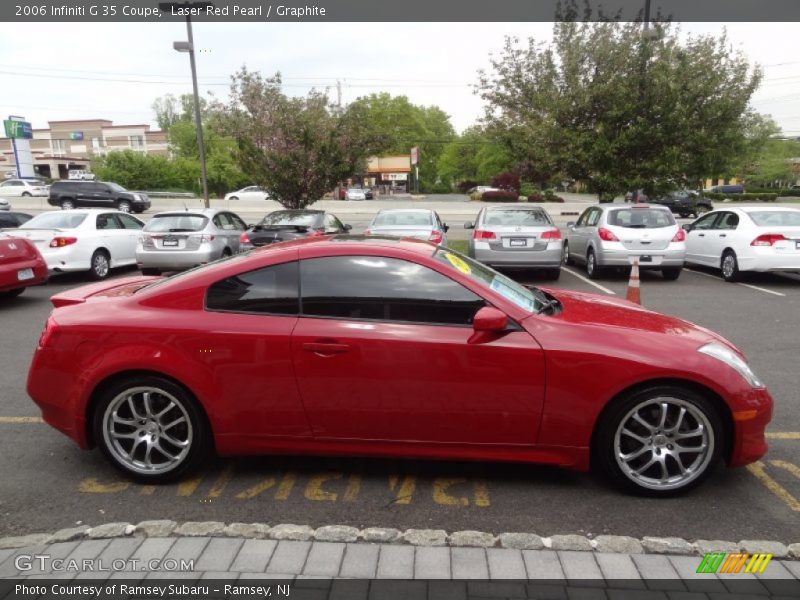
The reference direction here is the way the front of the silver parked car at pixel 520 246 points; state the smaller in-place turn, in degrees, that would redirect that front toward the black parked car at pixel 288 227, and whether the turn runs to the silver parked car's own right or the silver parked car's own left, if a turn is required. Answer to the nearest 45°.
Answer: approximately 90° to the silver parked car's own left

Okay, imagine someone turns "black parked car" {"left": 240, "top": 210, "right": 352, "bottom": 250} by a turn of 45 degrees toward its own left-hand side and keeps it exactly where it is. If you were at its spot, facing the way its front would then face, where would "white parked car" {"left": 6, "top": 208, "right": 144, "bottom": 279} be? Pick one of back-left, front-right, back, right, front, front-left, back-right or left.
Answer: left

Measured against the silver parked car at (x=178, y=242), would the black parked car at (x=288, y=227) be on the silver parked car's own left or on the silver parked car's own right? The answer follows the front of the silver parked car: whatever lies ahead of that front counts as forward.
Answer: on the silver parked car's own right

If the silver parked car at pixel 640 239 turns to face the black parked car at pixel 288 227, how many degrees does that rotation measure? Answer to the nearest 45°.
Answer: approximately 45° to its left

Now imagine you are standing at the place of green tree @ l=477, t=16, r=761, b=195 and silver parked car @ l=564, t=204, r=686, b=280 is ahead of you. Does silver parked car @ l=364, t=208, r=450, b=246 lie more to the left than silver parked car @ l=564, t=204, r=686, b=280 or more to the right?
right

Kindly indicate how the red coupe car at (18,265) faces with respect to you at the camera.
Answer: facing away from the viewer and to the left of the viewer

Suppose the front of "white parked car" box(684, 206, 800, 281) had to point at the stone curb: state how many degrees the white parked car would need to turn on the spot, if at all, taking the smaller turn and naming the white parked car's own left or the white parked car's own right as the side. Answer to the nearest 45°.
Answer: approximately 135° to the white parked car's own left

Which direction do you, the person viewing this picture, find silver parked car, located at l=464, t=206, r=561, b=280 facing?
facing away from the viewer

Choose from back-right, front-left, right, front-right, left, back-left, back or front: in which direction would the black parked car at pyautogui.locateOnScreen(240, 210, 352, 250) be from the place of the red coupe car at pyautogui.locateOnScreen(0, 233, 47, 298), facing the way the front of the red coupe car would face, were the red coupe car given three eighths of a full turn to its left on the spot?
left

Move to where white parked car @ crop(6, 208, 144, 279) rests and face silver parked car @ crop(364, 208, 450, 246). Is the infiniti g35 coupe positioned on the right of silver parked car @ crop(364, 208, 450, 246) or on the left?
right

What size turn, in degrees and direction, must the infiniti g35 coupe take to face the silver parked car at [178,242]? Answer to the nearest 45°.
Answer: approximately 135° to its left

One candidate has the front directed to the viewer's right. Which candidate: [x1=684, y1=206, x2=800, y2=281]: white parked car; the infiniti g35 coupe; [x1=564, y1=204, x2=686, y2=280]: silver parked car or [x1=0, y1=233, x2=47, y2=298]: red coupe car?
the infiniti g35 coupe

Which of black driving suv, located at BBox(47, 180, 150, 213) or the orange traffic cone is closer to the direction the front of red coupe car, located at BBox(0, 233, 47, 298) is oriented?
the black driving suv

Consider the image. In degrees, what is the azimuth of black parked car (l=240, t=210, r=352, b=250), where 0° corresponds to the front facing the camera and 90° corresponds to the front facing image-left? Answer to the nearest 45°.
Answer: approximately 225°

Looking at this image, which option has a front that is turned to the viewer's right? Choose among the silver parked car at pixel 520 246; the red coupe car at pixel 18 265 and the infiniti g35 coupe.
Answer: the infiniti g35 coupe
